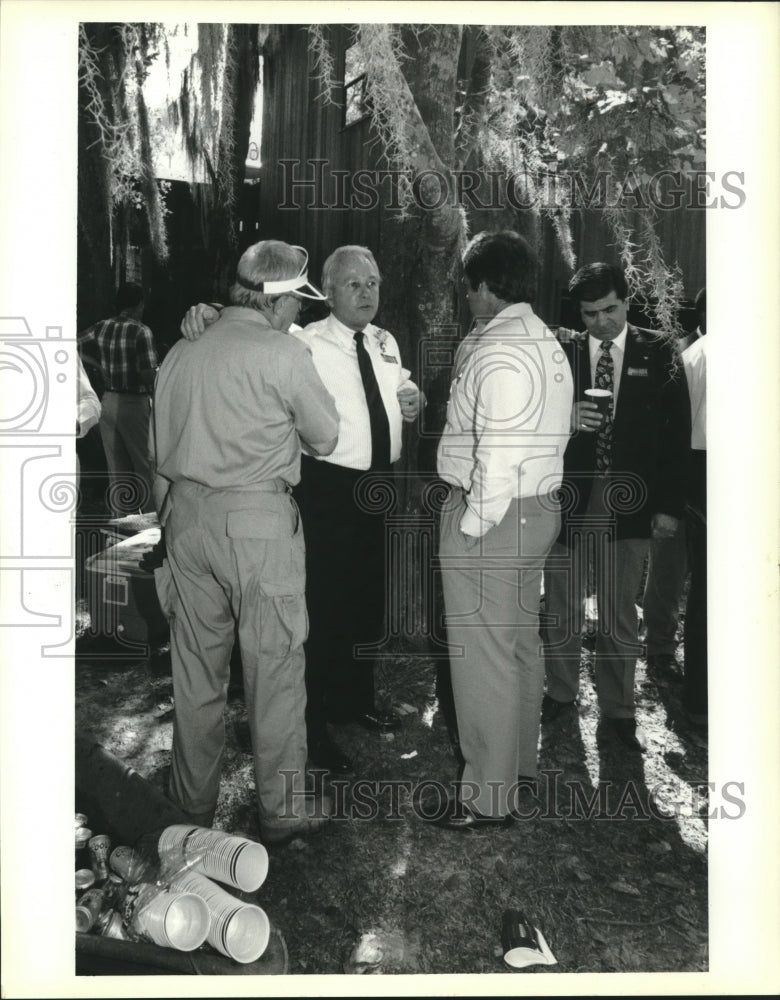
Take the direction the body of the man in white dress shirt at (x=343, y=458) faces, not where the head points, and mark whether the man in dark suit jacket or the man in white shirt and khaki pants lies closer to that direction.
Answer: the man in white shirt and khaki pants

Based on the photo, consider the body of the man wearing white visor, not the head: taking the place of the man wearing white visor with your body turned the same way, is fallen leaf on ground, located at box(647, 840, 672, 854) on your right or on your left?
on your right

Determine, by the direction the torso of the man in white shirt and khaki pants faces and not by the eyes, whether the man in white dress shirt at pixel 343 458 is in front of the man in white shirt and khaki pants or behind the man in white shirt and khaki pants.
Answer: in front

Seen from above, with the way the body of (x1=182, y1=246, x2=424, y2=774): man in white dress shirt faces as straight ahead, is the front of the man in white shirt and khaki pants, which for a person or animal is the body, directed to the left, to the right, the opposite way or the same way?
the opposite way

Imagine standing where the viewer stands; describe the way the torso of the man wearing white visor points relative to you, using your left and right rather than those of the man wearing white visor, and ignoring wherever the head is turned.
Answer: facing away from the viewer and to the right of the viewer

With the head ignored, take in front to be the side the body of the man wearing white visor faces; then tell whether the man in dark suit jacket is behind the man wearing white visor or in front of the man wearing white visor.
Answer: in front

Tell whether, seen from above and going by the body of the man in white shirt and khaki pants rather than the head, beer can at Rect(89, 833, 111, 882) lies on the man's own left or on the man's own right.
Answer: on the man's own left

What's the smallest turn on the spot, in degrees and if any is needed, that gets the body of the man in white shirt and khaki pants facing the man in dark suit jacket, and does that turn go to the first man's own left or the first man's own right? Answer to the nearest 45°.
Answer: approximately 90° to the first man's own right

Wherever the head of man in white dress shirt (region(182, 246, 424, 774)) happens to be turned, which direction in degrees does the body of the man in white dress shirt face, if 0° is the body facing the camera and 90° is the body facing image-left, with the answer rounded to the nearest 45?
approximately 315°

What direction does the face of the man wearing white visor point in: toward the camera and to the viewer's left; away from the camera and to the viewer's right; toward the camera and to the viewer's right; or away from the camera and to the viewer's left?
away from the camera and to the viewer's right

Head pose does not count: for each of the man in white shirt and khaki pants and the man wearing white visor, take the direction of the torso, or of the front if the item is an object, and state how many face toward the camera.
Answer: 0

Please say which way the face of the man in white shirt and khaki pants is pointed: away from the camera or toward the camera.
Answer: away from the camera

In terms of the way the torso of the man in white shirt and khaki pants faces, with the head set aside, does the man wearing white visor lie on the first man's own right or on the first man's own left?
on the first man's own left
